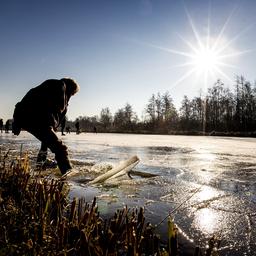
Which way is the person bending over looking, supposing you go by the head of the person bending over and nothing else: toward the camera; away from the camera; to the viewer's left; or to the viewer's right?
to the viewer's right

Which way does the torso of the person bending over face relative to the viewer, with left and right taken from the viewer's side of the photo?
facing to the right of the viewer
